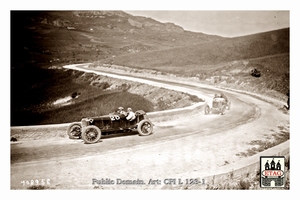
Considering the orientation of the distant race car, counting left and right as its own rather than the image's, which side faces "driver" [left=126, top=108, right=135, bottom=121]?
front

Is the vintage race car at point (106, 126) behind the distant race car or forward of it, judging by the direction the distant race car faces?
forward

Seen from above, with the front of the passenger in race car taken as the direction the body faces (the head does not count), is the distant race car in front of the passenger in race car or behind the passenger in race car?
behind

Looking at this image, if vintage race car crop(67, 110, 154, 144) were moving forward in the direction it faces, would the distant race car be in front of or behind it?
behind

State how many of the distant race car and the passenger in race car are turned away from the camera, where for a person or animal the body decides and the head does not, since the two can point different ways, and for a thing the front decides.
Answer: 0

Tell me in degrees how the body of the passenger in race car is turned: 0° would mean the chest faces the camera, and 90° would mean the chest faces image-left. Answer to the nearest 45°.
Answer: approximately 45°
